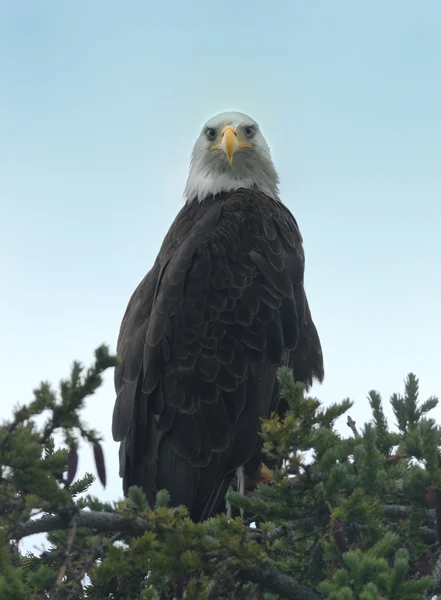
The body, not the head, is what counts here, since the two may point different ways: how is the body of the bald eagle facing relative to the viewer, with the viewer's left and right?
facing away from the viewer and to the right of the viewer
